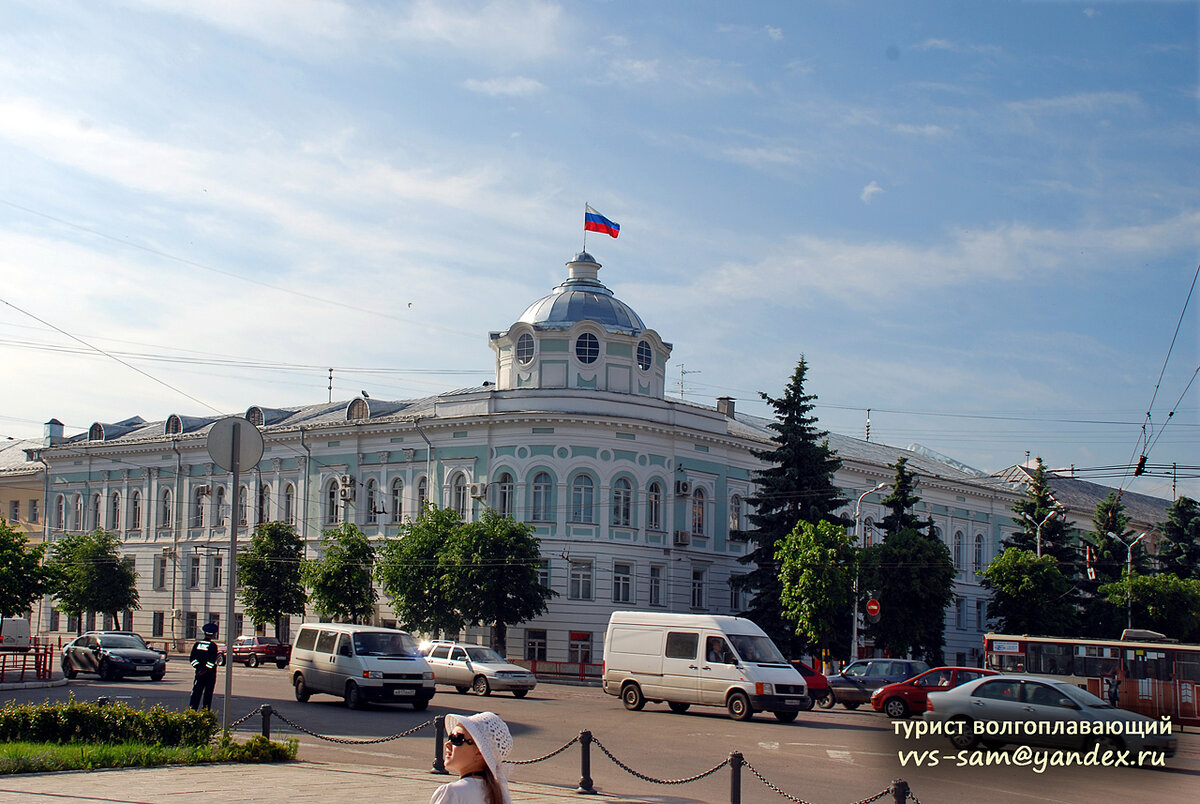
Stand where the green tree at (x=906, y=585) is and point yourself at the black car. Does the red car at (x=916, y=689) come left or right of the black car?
left

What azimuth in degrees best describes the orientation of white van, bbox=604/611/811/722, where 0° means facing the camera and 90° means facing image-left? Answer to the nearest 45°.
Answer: approximately 315°

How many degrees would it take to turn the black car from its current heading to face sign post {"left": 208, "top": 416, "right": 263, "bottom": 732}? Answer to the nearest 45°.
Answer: approximately 45° to its right

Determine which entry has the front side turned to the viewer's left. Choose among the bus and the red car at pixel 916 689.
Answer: the red car

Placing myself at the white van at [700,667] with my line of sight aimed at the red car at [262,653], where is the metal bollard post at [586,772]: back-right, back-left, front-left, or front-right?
back-left

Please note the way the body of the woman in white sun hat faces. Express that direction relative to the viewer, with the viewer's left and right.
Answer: facing to the left of the viewer

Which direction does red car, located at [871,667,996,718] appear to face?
to the viewer's left

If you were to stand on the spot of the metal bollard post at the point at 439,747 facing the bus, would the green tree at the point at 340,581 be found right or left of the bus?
left

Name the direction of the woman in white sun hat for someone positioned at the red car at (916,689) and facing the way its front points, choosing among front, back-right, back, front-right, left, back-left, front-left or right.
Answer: left

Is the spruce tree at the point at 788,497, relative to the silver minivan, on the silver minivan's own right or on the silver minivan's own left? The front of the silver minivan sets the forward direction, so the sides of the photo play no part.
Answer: on the silver minivan's own left

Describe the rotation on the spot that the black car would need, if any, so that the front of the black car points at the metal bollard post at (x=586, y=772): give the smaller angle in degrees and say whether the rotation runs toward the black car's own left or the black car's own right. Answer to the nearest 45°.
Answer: approximately 45° to the black car's own right
